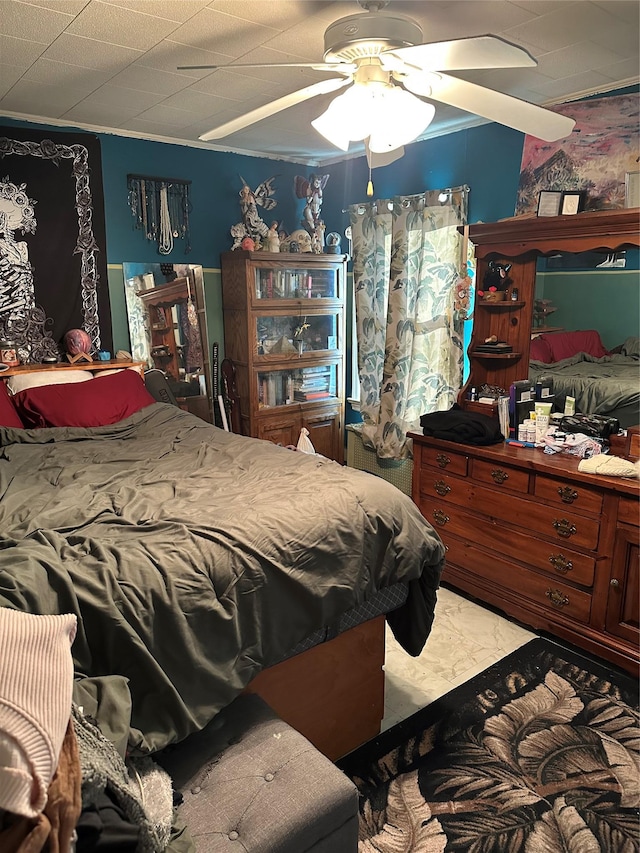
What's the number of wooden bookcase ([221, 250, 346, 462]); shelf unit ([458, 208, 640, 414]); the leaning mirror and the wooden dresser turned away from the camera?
0

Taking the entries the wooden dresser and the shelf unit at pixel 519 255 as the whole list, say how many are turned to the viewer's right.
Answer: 0

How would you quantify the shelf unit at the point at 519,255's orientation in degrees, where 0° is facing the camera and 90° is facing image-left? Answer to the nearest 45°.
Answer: approximately 45°

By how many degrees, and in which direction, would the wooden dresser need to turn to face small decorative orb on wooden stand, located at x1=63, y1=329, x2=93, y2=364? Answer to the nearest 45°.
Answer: approximately 45° to its right

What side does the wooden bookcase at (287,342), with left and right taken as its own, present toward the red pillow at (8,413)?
right

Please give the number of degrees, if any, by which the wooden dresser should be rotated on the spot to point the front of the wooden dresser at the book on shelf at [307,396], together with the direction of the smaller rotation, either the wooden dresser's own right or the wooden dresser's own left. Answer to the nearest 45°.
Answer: approximately 90° to the wooden dresser's own right

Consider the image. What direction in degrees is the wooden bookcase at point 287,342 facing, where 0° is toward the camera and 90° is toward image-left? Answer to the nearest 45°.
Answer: approximately 315°

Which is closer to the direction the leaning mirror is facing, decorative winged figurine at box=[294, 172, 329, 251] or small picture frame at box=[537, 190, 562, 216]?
the small picture frame

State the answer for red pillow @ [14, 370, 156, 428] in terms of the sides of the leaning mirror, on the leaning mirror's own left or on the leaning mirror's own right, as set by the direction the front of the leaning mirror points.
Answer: on the leaning mirror's own right

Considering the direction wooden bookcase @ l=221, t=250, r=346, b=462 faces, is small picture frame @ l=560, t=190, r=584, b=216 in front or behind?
in front

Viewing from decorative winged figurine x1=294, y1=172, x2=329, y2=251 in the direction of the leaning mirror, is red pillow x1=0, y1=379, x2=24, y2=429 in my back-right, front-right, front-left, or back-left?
front-left

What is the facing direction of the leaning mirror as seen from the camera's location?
facing the viewer and to the right of the viewer

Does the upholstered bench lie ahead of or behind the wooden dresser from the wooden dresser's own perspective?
ahead

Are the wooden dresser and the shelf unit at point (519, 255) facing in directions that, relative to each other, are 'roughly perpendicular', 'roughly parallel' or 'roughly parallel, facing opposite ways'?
roughly parallel

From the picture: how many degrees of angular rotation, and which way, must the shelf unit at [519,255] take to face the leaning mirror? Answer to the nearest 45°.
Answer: approximately 45° to its right

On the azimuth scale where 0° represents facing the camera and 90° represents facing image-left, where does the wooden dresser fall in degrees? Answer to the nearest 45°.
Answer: approximately 45°

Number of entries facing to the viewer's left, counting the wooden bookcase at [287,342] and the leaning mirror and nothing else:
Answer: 0
